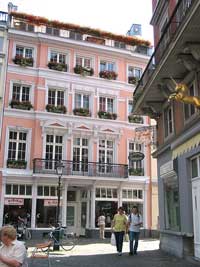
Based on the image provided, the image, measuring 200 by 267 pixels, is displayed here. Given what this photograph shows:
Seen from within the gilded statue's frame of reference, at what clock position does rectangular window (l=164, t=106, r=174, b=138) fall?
The rectangular window is roughly at 3 o'clock from the gilded statue.

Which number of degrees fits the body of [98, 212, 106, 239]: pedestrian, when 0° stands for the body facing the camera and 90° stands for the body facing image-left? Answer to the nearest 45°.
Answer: approximately 180°

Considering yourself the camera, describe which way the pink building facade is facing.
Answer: facing the viewer

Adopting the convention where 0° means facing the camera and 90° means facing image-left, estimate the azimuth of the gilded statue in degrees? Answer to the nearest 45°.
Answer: approximately 90°

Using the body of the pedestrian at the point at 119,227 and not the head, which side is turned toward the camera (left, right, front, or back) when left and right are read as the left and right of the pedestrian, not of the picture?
front

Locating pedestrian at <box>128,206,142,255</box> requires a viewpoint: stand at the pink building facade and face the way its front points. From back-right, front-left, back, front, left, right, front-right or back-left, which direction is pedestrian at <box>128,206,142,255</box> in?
front

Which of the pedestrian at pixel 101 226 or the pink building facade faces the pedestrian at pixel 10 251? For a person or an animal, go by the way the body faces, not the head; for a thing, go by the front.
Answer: the pink building facade

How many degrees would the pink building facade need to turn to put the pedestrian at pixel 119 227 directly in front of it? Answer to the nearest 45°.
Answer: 0° — it already faces them

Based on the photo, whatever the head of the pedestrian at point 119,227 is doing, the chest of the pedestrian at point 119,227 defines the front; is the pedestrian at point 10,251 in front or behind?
in front

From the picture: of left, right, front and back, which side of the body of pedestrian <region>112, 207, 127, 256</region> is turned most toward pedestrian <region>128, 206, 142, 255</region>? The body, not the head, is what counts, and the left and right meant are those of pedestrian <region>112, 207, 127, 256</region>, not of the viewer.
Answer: left

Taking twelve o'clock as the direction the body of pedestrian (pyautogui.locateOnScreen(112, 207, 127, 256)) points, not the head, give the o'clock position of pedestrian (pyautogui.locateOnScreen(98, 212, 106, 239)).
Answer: pedestrian (pyautogui.locateOnScreen(98, 212, 106, 239)) is roughly at 6 o'clock from pedestrian (pyautogui.locateOnScreen(112, 207, 127, 256)).
